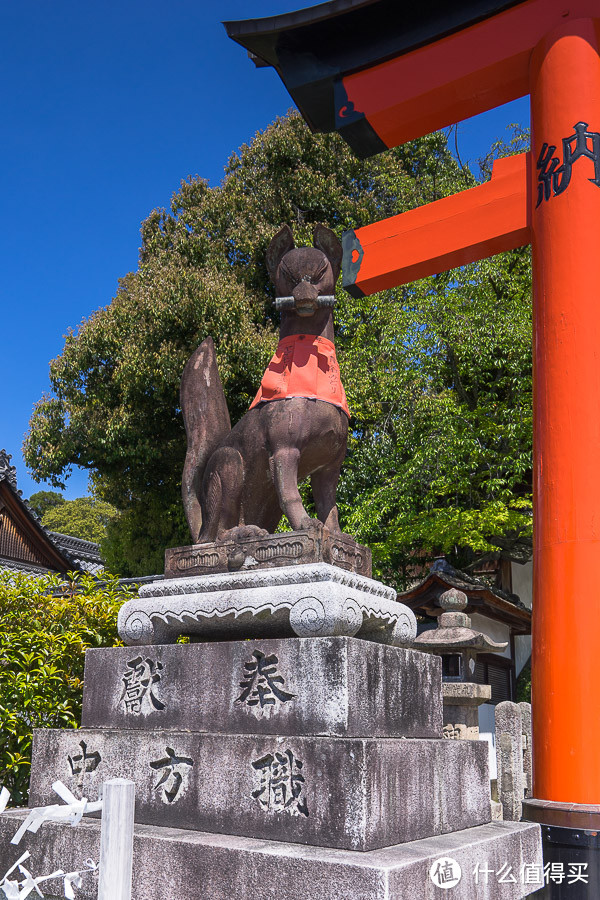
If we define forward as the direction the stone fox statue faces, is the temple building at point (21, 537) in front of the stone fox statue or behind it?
behind

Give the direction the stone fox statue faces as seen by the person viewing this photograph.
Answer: facing the viewer and to the right of the viewer

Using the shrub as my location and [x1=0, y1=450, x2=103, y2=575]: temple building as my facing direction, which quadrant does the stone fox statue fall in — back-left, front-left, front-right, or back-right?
back-right

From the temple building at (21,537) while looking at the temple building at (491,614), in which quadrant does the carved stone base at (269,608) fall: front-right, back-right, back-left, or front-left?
front-right

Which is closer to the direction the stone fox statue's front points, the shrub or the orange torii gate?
the orange torii gate

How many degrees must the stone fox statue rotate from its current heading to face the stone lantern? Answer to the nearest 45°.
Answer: approximately 135° to its left

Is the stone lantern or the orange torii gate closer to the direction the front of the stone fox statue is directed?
the orange torii gate

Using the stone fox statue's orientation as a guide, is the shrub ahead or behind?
behind

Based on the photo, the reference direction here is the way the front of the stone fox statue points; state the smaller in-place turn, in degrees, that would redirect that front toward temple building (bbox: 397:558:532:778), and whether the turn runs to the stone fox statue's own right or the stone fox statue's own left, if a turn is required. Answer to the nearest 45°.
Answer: approximately 135° to the stone fox statue's own left

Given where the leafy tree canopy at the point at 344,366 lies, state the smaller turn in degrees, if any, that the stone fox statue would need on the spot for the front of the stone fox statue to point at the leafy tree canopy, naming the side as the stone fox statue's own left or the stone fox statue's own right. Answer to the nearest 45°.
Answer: approximately 135° to the stone fox statue's own left
